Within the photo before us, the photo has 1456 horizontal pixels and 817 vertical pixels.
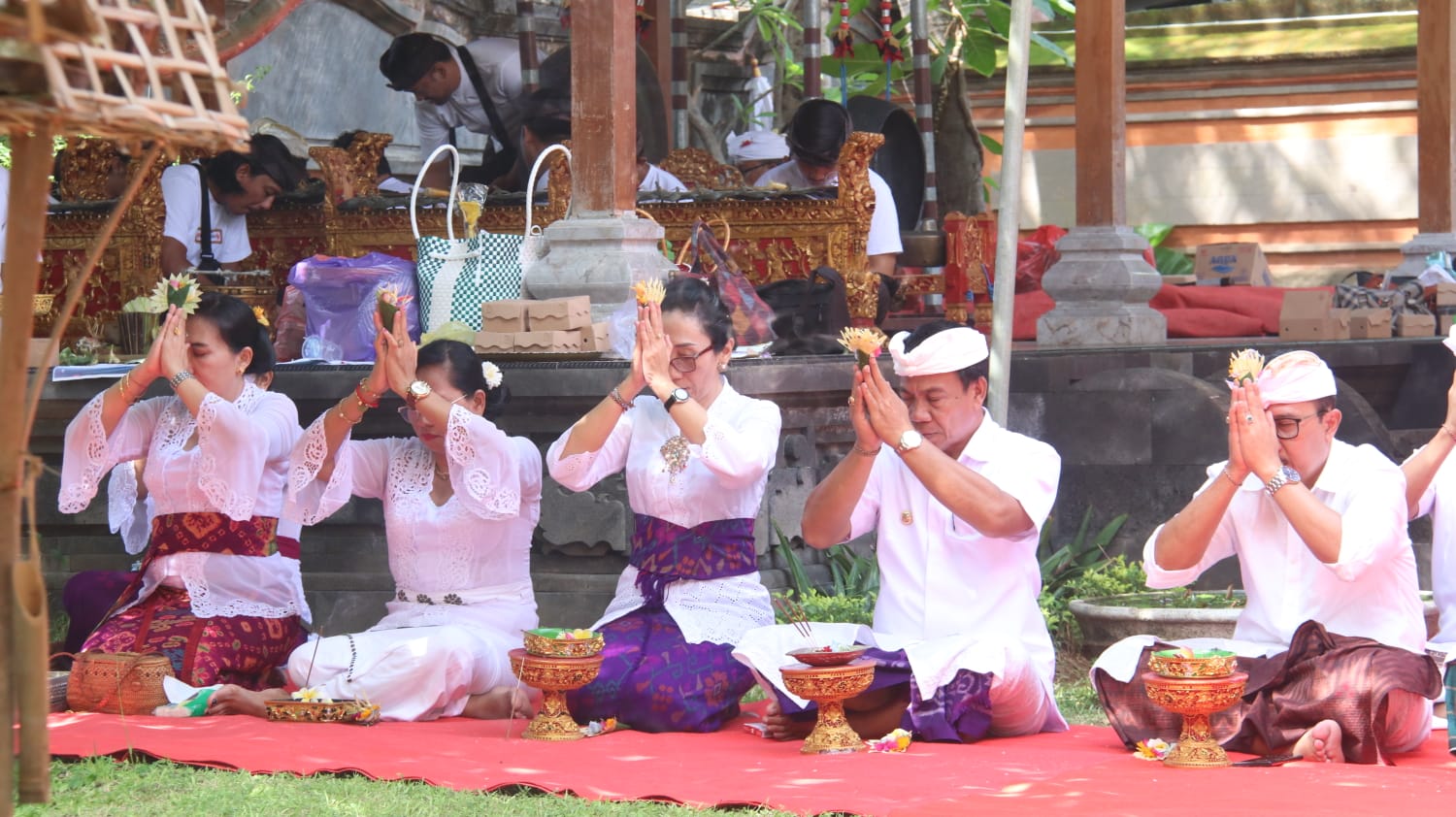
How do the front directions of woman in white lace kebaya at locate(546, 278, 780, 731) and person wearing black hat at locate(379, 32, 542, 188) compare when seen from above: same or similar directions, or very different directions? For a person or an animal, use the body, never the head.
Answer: same or similar directions

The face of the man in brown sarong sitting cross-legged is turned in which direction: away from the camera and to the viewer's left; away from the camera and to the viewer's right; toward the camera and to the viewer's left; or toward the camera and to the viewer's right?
toward the camera and to the viewer's left

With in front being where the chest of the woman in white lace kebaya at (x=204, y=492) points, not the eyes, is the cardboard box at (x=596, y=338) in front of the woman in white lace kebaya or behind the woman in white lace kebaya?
behind

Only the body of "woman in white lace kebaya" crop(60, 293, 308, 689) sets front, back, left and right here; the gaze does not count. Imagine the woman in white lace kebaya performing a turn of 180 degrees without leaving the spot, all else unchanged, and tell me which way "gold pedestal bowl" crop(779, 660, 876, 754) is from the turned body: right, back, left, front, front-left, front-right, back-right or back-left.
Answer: right

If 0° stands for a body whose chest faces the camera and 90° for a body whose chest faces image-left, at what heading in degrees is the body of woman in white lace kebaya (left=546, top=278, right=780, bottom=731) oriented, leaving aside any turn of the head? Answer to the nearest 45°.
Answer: approximately 45°

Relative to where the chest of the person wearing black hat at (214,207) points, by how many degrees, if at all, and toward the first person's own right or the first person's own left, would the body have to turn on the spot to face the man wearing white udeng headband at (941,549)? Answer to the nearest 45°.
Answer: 0° — they already face them

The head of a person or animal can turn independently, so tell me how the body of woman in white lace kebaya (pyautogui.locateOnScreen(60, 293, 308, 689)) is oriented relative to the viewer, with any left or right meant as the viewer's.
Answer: facing the viewer and to the left of the viewer

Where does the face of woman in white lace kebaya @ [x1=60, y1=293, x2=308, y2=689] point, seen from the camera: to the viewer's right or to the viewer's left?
to the viewer's left

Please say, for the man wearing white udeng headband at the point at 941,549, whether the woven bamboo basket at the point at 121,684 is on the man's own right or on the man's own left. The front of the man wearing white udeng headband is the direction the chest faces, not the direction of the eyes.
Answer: on the man's own right

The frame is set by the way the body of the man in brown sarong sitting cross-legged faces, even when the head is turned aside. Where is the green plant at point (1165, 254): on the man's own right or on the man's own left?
on the man's own right

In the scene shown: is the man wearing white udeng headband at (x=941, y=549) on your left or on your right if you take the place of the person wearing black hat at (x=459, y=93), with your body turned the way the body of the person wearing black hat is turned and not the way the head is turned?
on your left
